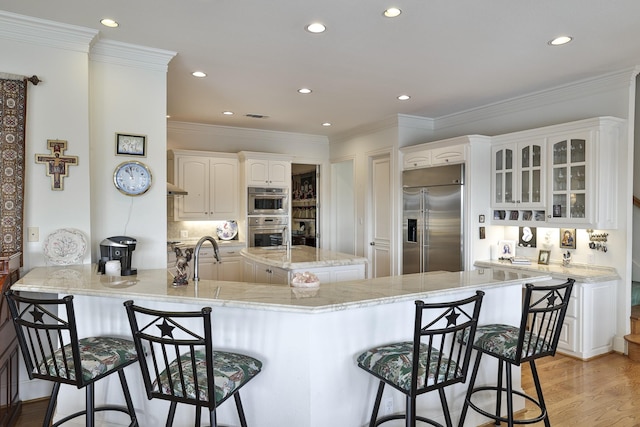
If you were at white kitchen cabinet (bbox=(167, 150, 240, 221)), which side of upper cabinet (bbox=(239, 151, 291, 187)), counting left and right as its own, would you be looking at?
right

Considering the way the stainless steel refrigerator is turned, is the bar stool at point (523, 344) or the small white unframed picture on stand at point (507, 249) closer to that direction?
the bar stool

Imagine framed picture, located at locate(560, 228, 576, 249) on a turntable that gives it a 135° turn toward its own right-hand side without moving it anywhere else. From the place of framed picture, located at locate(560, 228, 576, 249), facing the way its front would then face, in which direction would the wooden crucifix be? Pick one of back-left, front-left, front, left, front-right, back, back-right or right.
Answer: left

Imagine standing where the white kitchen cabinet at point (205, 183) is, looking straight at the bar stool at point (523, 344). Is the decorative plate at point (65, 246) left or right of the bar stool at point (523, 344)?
right

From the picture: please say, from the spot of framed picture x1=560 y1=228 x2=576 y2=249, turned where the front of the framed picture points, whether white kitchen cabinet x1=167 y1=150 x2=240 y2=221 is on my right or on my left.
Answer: on my right

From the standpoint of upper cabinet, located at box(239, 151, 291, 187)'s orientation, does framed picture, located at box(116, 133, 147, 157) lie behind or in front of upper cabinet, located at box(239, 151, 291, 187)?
in front
